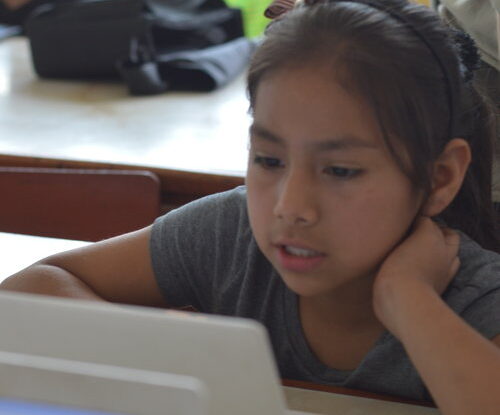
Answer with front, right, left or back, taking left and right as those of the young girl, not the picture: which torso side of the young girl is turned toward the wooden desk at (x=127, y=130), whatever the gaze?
right

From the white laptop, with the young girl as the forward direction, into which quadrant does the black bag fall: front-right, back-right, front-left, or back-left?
front-left

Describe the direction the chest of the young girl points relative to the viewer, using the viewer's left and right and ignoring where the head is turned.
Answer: facing the viewer and to the left of the viewer

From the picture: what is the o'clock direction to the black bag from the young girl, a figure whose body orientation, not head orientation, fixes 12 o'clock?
The black bag is roughly at 4 o'clock from the young girl.

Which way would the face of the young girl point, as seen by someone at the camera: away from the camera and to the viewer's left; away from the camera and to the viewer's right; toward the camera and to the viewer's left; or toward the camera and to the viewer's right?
toward the camera and to the viewer's left
